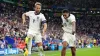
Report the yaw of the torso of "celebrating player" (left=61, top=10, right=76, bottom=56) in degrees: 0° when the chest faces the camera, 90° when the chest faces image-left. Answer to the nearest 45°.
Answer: approximately 45°
